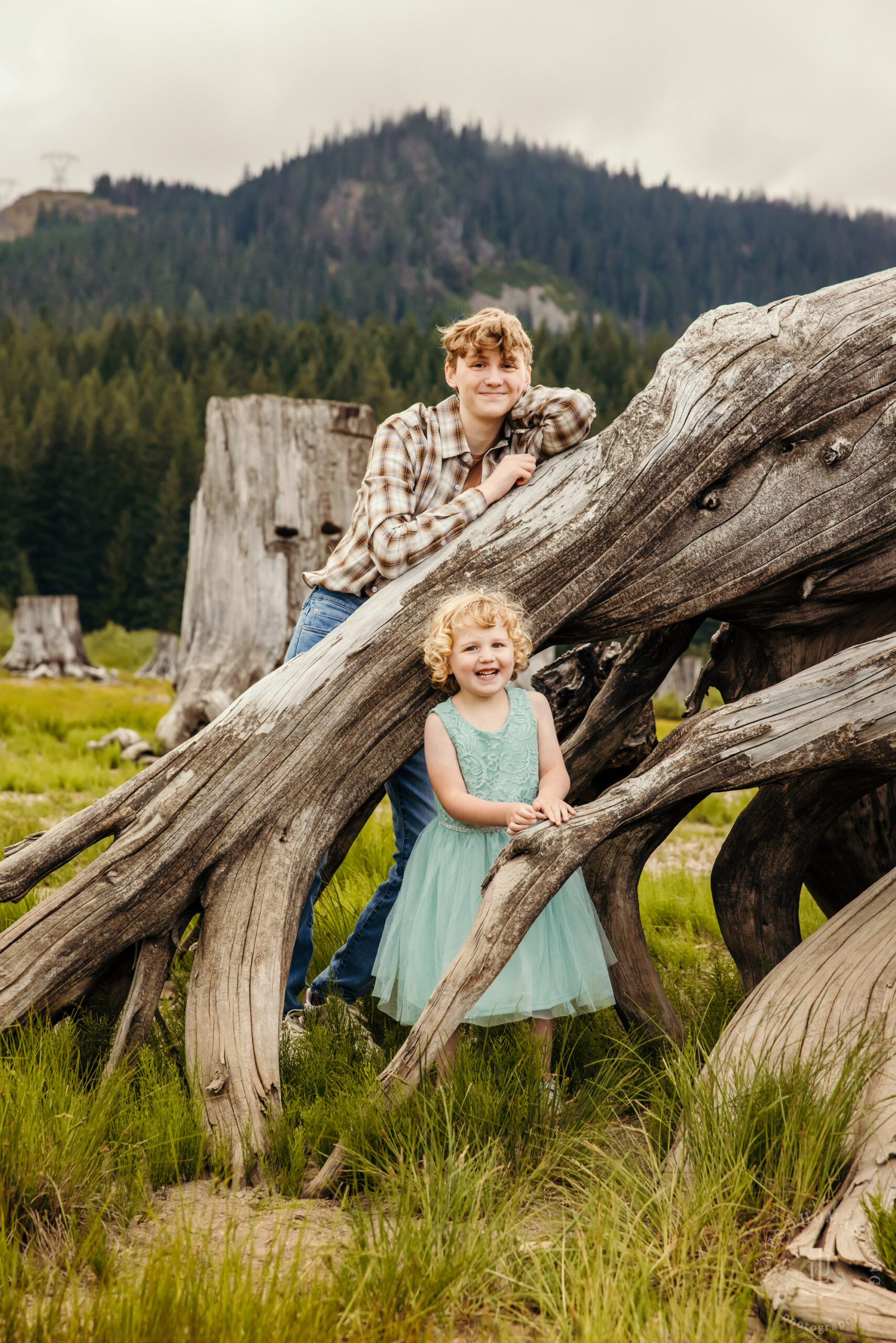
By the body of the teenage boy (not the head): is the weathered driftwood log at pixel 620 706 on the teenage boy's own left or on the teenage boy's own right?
on the teenage boy's own left

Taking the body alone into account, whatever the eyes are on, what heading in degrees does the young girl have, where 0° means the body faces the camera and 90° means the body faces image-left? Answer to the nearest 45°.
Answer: approximately 0°

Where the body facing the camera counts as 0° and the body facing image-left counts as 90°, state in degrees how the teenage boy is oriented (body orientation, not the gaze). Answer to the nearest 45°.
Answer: approximately 315°
